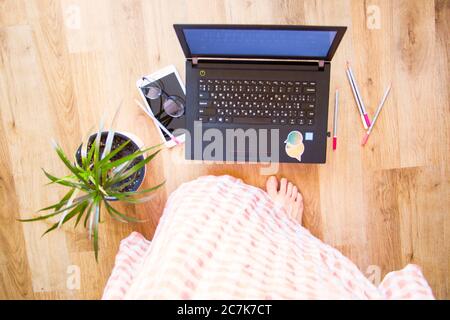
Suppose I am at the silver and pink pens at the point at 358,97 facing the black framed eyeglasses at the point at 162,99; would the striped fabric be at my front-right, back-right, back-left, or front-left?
front-left

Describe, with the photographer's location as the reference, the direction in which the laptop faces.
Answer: facing the viewer

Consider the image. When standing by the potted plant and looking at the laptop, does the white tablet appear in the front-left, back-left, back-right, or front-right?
front-left
